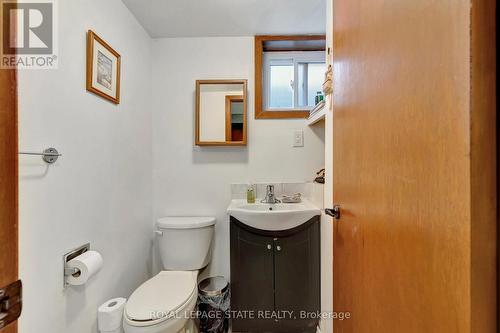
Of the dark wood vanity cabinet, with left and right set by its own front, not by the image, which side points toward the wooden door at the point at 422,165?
front

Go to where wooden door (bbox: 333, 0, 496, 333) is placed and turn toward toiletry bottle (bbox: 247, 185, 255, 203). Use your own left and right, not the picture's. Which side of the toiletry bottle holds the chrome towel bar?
left

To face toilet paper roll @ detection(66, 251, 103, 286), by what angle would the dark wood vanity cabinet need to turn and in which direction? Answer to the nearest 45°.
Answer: approximately 45° to its right

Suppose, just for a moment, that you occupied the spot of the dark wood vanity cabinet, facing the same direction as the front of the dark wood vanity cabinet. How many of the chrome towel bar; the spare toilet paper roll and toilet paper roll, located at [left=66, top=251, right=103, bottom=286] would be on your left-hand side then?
0

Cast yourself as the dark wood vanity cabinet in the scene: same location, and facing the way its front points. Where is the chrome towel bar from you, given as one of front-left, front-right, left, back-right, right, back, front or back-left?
front-right

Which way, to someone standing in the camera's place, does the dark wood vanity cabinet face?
facing the viewer

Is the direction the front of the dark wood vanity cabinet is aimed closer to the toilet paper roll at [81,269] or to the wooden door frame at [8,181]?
the wooden door frame
